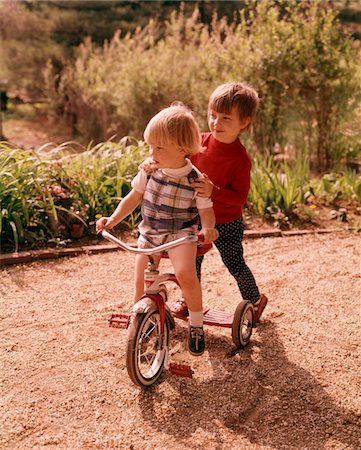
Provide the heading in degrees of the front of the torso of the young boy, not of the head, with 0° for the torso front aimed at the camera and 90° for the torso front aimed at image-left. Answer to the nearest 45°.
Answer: approximately 45°

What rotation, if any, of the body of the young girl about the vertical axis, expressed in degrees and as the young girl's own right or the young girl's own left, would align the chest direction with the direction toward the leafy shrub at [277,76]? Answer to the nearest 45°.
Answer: approximately 180°

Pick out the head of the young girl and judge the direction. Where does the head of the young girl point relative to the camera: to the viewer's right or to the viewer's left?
to the viewer's left

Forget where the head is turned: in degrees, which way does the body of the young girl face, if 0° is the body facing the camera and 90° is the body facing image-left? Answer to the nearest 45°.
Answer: approximately 0°

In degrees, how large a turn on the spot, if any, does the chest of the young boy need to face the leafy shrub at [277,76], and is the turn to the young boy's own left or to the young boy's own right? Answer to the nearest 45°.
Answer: approximately 135° to the young boy's own right

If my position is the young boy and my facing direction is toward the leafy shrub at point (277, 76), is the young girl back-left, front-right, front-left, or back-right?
back-left
